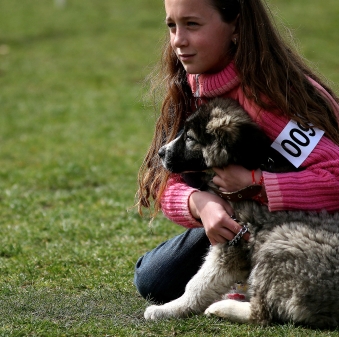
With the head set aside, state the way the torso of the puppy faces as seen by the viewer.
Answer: to the viewer's left

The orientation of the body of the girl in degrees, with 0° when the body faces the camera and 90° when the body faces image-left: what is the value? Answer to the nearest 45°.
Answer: approximately 45°
